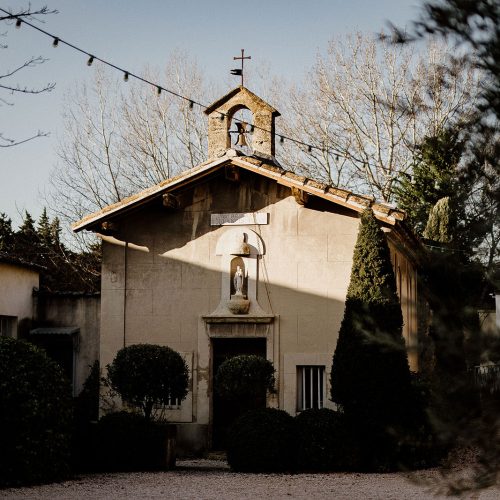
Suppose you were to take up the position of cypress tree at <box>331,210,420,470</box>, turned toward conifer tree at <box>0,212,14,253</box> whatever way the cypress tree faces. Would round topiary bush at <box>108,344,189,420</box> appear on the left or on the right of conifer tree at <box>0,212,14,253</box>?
left

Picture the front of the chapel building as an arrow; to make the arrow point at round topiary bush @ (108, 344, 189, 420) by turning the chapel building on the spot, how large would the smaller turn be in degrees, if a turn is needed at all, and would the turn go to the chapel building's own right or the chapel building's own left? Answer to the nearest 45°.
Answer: approximately 45° to the chapel building's own right

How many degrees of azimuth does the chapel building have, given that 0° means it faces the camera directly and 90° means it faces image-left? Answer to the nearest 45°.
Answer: approximately 0°

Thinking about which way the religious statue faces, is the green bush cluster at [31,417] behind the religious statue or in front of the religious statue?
in front

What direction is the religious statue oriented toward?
toward the camera

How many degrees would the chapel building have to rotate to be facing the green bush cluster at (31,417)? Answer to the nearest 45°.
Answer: approximately 45° to its right
